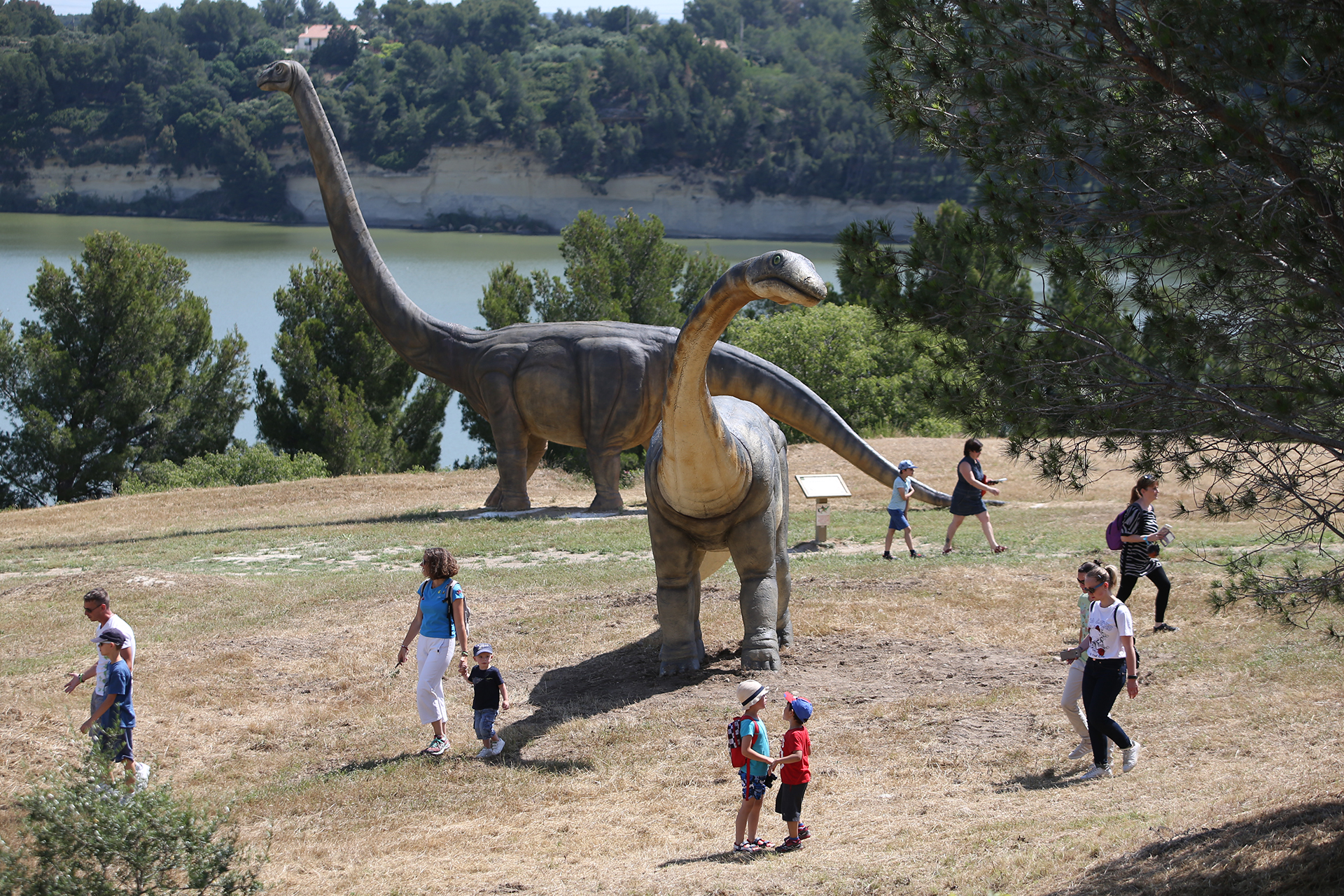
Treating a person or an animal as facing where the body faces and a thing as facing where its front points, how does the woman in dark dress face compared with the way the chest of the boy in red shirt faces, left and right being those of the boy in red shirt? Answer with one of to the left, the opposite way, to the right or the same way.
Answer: the opposite way

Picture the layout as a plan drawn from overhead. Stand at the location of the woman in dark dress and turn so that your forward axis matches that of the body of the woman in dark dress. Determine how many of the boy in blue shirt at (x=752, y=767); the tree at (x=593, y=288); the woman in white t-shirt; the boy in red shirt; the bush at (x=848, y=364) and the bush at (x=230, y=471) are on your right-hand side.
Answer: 3

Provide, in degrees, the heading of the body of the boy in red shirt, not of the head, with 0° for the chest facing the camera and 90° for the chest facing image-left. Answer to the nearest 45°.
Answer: approximately 90°

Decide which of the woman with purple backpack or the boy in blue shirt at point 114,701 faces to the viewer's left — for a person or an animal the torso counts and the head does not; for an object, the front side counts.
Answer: the boy in blue shirt

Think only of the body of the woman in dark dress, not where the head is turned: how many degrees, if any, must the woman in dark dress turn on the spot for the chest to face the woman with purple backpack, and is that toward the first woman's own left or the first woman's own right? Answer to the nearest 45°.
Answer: approximately 90° to the first woman's own right

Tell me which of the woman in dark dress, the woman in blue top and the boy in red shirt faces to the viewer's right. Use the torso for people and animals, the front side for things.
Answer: the woman in dark dress

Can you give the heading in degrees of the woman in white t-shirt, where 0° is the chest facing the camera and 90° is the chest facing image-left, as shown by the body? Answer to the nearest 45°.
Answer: approximately 45°

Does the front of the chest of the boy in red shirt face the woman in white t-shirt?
no

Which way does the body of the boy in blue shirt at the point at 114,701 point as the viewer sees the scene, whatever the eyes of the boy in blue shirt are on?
to the viewer's left

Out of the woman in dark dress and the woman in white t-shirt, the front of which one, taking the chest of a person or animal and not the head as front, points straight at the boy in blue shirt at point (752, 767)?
the woman in white t-shirt

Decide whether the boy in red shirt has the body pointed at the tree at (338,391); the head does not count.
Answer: no

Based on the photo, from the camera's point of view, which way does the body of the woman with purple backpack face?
to the viewer's right

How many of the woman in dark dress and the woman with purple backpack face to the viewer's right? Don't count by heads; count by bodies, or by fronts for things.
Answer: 2

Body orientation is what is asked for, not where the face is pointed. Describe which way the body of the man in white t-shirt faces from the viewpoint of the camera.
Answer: to the viewer's left

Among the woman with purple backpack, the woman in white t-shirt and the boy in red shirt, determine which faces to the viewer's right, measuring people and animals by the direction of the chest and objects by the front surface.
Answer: the woman with purple backpack

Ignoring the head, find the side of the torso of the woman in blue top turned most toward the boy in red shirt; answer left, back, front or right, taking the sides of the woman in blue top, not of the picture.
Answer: left

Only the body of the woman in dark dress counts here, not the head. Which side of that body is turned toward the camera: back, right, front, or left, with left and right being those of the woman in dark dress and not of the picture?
right

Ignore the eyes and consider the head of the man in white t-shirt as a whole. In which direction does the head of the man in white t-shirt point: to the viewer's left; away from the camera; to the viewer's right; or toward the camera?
to the viewer's left

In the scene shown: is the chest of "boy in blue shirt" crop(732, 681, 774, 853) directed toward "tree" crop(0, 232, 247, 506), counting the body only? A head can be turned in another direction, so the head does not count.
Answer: no

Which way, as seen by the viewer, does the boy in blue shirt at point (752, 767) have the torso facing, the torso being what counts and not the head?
to the viewer's right
